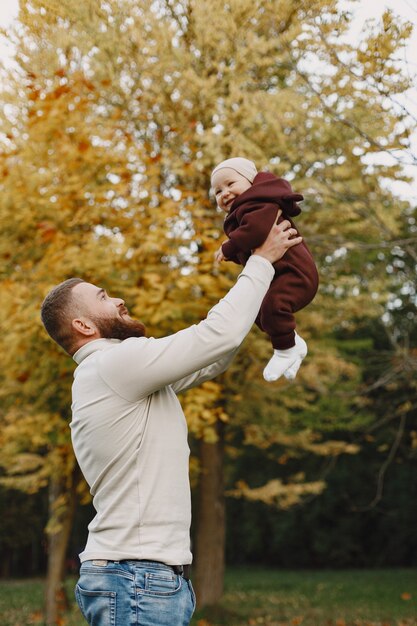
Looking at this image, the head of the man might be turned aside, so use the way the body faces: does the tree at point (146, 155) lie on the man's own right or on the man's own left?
on the man's own left

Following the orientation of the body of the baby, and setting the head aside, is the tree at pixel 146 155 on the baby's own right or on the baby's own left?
on the baby's own right

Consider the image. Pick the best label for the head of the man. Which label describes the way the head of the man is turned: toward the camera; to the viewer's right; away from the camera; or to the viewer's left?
to the viewer's right

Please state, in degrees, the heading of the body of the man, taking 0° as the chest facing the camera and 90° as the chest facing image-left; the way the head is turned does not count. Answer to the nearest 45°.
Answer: approximately 270°

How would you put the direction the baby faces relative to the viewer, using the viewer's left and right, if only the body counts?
facing to the left of the viewer
